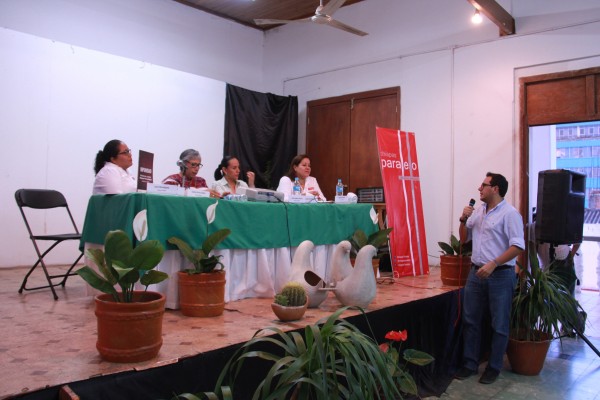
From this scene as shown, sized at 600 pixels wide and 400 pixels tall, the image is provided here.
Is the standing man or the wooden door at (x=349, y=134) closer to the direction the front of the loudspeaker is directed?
the standing man

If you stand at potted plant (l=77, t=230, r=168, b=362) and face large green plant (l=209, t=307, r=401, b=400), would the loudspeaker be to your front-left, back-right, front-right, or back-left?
front-left

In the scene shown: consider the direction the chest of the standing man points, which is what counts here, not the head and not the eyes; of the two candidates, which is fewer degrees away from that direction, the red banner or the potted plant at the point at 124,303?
the potted plant

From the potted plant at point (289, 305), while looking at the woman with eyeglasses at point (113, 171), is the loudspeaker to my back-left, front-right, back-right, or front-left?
back-right

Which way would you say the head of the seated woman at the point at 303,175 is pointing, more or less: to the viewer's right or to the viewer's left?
to the viewer's right

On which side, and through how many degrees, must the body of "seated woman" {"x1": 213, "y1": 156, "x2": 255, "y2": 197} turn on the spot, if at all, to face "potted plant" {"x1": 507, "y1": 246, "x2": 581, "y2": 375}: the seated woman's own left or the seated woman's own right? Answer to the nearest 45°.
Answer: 0° — they already face it

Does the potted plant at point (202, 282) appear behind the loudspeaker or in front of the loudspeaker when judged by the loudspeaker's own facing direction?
in front

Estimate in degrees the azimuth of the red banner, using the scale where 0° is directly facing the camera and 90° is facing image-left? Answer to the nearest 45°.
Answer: approximately 0°

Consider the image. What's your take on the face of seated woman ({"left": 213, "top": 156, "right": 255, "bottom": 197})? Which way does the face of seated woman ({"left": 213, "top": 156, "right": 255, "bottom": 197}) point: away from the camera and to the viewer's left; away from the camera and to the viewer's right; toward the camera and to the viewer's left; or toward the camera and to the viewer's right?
toward the camera and to the viewer's right

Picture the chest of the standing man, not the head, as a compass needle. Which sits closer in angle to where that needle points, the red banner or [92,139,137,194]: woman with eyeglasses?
the woman with eyeglasses

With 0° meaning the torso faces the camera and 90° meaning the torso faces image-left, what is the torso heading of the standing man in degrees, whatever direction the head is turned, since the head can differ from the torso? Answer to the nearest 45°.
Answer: approximately 45°

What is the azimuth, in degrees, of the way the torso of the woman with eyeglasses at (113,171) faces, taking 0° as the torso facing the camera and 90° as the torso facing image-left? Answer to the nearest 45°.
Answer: approximately 270°

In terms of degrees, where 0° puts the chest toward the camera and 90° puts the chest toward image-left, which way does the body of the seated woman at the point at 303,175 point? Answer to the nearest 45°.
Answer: approximately 315°

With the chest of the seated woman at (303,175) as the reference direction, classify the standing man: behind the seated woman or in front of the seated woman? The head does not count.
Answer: in front

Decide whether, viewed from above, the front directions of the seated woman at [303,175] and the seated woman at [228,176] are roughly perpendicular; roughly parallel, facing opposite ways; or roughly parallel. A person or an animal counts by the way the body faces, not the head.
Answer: roughly parallel
